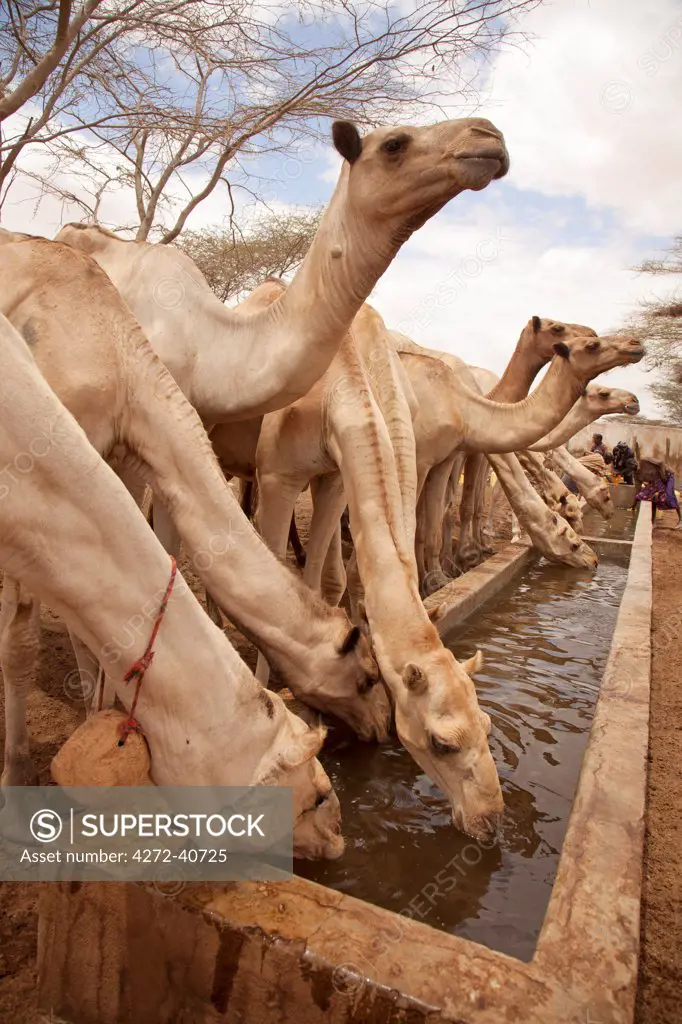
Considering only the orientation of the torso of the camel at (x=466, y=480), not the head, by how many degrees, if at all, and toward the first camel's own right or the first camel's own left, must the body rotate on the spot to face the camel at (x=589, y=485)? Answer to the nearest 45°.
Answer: approximately 45° to the first camel's own left

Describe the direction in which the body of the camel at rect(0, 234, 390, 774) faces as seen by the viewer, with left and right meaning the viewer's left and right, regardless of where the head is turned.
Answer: facing to the right of the viewer

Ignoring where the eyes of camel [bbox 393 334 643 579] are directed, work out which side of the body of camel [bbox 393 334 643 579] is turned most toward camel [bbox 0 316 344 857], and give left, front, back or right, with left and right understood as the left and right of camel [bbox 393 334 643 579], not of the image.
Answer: right

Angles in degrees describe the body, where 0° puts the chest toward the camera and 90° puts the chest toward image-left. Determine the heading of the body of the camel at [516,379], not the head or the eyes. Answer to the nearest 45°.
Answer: approximately 270°

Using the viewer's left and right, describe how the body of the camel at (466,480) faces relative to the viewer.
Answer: facing to the right of the viewer

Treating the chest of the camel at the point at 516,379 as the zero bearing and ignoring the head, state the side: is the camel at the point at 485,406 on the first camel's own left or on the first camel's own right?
on the first camel's own right

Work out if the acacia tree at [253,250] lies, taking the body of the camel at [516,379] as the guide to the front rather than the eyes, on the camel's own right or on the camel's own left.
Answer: on the camel's own left
